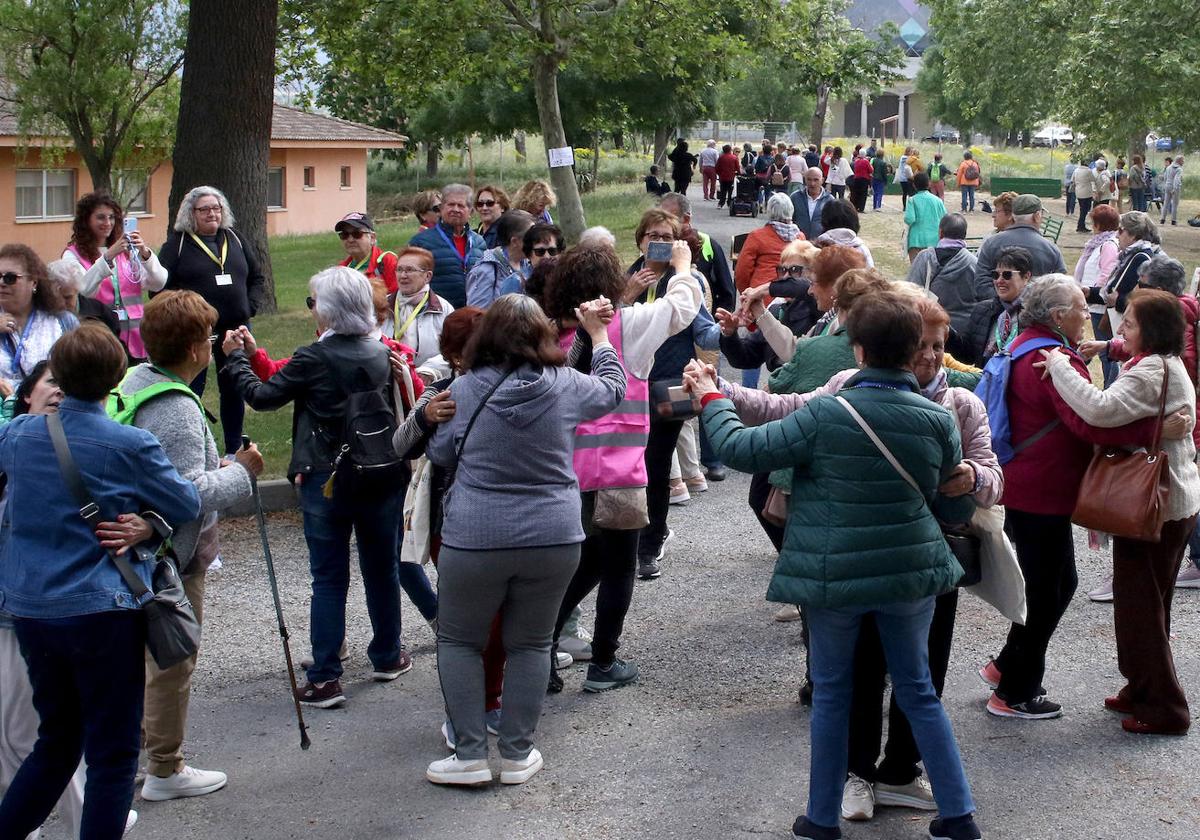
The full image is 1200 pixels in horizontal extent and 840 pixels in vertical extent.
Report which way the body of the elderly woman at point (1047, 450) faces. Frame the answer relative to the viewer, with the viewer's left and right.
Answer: facing to the right of the viewer

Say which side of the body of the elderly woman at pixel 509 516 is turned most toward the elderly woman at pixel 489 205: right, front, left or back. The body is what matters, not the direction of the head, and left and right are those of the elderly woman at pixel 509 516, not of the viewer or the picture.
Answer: front

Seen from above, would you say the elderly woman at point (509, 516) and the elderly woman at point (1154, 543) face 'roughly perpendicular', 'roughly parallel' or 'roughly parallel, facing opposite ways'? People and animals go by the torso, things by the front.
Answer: roughly perpendicular

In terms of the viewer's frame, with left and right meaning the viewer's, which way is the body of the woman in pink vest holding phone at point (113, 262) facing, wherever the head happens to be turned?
facing the viewer and to the right of the viewer

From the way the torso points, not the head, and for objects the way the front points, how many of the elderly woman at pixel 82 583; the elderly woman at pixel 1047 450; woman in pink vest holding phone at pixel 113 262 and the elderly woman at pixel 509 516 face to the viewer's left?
0

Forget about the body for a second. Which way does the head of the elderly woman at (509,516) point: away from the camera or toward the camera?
away from the camera

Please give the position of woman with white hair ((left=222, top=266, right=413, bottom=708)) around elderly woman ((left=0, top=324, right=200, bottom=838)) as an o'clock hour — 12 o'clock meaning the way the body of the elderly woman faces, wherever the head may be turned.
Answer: The woman with white hair is roughly at 1 o'clock from the elderly woman.

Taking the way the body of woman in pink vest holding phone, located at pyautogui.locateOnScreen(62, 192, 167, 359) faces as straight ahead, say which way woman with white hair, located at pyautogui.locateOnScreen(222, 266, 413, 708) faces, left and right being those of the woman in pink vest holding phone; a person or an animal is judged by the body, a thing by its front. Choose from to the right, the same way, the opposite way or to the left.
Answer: the opposite way

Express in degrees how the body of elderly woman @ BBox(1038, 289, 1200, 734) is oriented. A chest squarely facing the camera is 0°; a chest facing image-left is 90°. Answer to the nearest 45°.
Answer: approximately 90°

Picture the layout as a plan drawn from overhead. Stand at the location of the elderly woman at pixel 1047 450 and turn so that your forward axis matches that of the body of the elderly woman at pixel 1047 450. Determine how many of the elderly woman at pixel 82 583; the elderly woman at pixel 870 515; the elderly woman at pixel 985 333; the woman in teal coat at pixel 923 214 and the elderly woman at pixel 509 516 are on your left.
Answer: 2

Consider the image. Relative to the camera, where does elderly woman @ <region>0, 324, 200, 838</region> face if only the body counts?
away from the camera

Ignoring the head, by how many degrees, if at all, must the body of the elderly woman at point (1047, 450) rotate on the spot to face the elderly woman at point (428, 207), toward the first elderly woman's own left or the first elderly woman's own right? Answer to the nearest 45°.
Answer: approximately 135° to the first elderly woman's own left

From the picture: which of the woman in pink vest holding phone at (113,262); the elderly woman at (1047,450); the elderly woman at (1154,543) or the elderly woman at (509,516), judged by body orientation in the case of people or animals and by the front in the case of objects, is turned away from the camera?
the elderly woman at (509,516)

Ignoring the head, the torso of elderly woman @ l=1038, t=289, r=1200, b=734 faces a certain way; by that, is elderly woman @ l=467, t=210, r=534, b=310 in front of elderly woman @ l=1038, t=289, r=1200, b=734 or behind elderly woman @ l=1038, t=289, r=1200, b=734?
in front

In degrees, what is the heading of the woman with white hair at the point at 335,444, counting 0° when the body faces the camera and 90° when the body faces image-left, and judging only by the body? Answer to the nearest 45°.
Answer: approximately 135°
